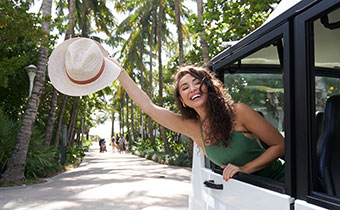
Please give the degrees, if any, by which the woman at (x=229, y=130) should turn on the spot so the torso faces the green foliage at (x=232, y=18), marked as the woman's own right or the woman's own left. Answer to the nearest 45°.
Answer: approximately 135° to the woman's own right

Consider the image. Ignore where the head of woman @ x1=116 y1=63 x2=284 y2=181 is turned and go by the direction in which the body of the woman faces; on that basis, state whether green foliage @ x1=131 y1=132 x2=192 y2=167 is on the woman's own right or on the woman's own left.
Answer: on the woman's own right

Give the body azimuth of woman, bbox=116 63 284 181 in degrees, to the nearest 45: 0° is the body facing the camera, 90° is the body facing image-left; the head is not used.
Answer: approximately 45°

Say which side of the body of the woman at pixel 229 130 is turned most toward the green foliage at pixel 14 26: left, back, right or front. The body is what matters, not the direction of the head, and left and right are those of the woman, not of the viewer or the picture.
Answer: right
